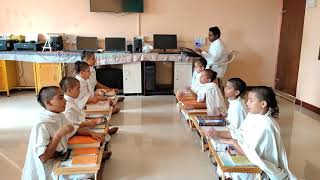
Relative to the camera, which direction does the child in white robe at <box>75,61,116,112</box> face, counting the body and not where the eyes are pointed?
to the viewer's right

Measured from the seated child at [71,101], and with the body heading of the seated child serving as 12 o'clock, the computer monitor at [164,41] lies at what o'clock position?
The computer monitor is roughly at 10 o'clock from the seated child.

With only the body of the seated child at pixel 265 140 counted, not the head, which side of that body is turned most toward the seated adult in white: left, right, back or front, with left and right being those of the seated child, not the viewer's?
right

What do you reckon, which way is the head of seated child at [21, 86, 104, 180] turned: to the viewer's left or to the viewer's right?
to the viewer's right

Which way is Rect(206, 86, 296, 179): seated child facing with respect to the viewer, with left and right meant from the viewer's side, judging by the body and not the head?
facing to the left of the viewer

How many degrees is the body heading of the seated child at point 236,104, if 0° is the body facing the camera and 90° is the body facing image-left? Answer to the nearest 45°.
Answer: approximately 90°

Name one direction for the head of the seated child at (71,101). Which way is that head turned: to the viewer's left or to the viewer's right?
to the viewer's right

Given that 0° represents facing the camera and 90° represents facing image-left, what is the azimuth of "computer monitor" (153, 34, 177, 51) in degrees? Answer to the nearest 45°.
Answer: approximately 0°

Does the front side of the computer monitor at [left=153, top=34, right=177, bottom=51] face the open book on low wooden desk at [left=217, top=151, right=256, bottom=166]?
yes

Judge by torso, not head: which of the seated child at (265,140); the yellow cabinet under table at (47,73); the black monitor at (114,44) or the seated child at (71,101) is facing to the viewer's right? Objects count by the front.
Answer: the seated child at (71,101)

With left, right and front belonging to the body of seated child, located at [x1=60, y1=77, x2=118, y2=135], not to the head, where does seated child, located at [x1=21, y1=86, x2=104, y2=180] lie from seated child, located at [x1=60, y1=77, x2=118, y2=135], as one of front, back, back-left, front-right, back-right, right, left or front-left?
right

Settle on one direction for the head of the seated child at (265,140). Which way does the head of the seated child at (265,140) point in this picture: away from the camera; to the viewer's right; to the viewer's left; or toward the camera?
to the viewer's left

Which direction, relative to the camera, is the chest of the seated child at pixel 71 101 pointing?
to the viewer's right

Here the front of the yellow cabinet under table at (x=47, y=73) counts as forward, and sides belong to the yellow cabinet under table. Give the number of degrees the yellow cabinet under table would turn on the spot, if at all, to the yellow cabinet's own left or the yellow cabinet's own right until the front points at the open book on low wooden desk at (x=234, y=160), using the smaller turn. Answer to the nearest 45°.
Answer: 0° — it already faces it
